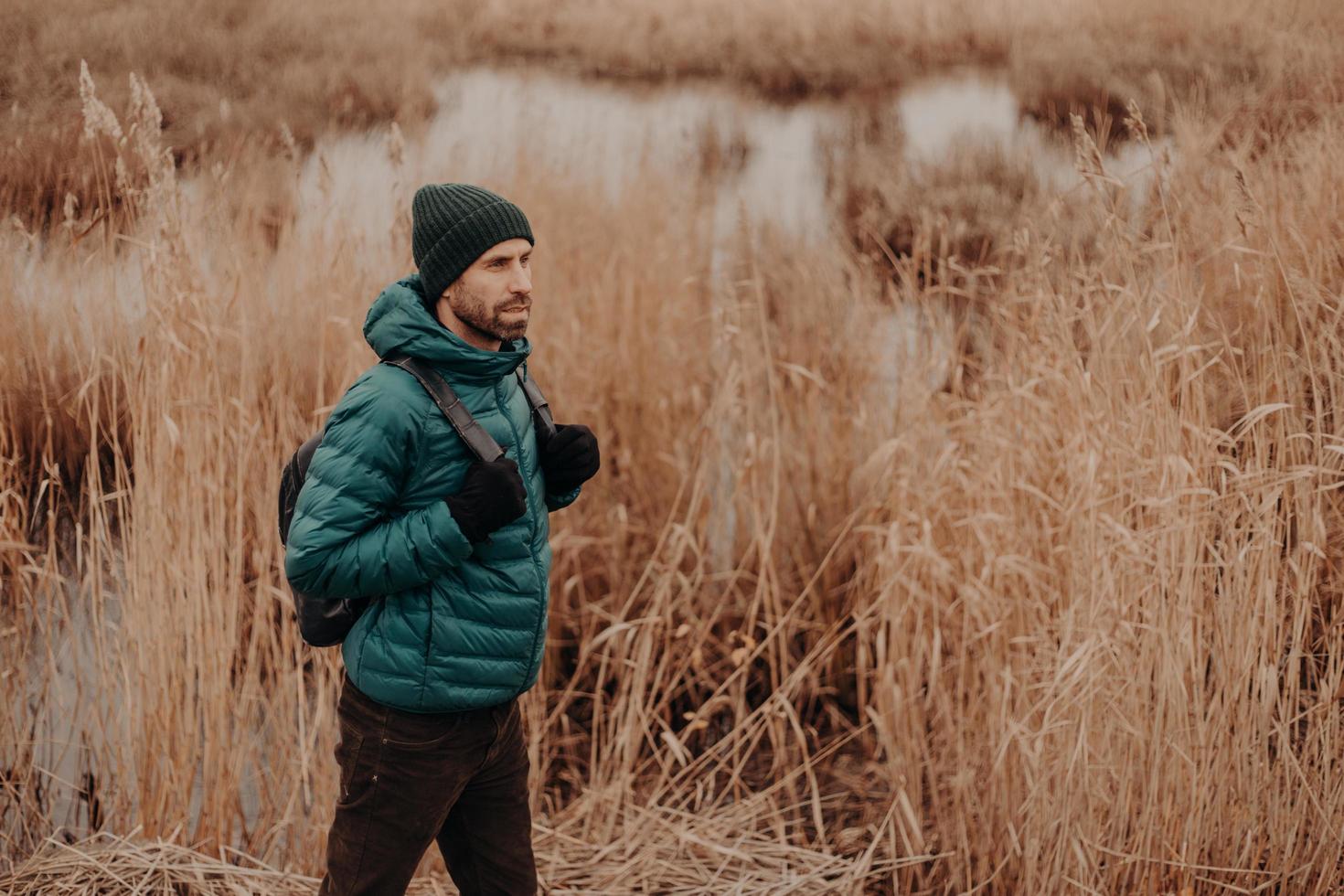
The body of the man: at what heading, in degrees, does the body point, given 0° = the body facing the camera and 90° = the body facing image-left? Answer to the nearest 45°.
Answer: approximately 315°
